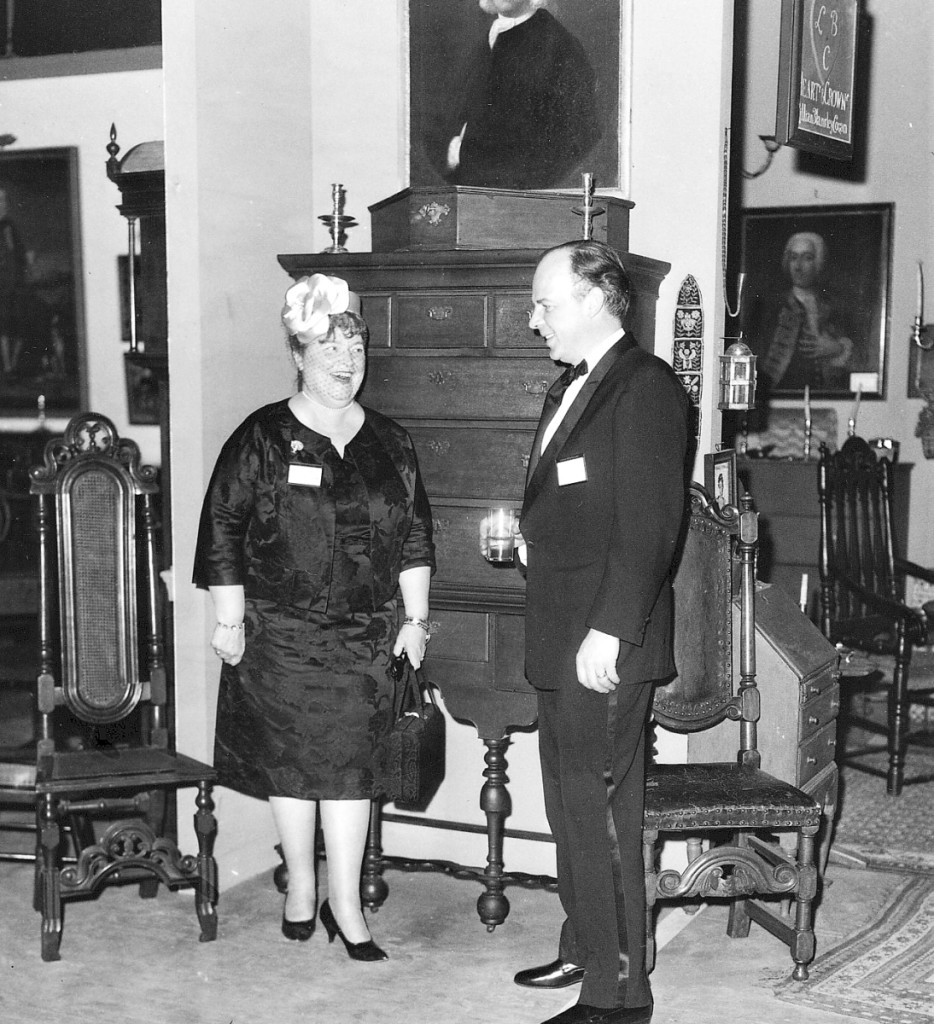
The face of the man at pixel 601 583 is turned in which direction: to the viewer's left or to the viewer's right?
to the viewer's left

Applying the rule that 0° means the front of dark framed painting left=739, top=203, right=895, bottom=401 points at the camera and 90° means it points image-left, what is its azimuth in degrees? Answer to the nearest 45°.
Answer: approximately 0°

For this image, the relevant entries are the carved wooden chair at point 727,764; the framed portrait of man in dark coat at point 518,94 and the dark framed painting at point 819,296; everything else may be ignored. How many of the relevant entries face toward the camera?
3

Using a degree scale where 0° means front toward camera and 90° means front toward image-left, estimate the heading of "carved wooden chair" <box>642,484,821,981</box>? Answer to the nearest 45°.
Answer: approximately 0°

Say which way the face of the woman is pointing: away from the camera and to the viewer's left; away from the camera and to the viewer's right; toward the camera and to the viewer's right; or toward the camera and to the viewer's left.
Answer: toward the camera and to the viewer's right

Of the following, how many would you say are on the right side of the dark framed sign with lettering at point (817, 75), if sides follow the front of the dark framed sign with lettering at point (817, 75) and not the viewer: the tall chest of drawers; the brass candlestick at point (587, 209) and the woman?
3
